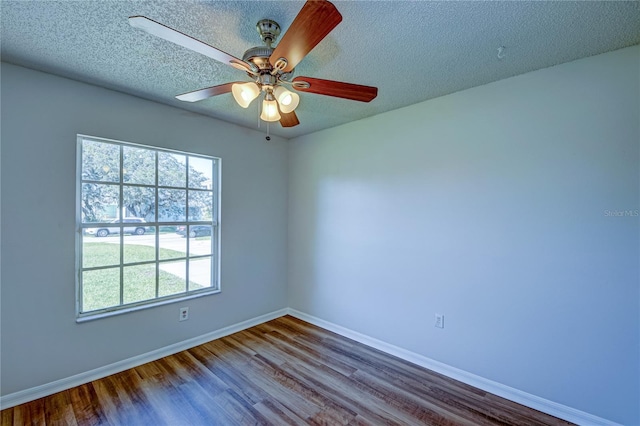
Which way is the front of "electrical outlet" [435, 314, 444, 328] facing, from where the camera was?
facing the viewer and to the left of the viewer

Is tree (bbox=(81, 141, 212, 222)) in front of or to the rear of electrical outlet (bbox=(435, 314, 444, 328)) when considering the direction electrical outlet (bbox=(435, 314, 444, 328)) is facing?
in front

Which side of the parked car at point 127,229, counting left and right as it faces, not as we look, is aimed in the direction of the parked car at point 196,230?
back

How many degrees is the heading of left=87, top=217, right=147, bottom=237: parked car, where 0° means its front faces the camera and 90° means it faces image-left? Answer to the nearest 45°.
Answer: approximately 90°

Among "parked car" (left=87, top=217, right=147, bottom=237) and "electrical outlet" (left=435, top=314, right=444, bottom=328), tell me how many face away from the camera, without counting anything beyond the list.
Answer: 0

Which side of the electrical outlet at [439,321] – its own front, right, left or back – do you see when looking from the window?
front

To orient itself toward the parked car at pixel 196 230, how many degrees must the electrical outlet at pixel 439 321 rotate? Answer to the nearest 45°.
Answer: approximately 45° to its right
